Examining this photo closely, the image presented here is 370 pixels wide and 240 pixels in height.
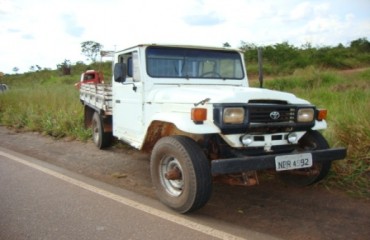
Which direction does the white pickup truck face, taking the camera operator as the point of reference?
facing the viewer and to the right of the viewer
